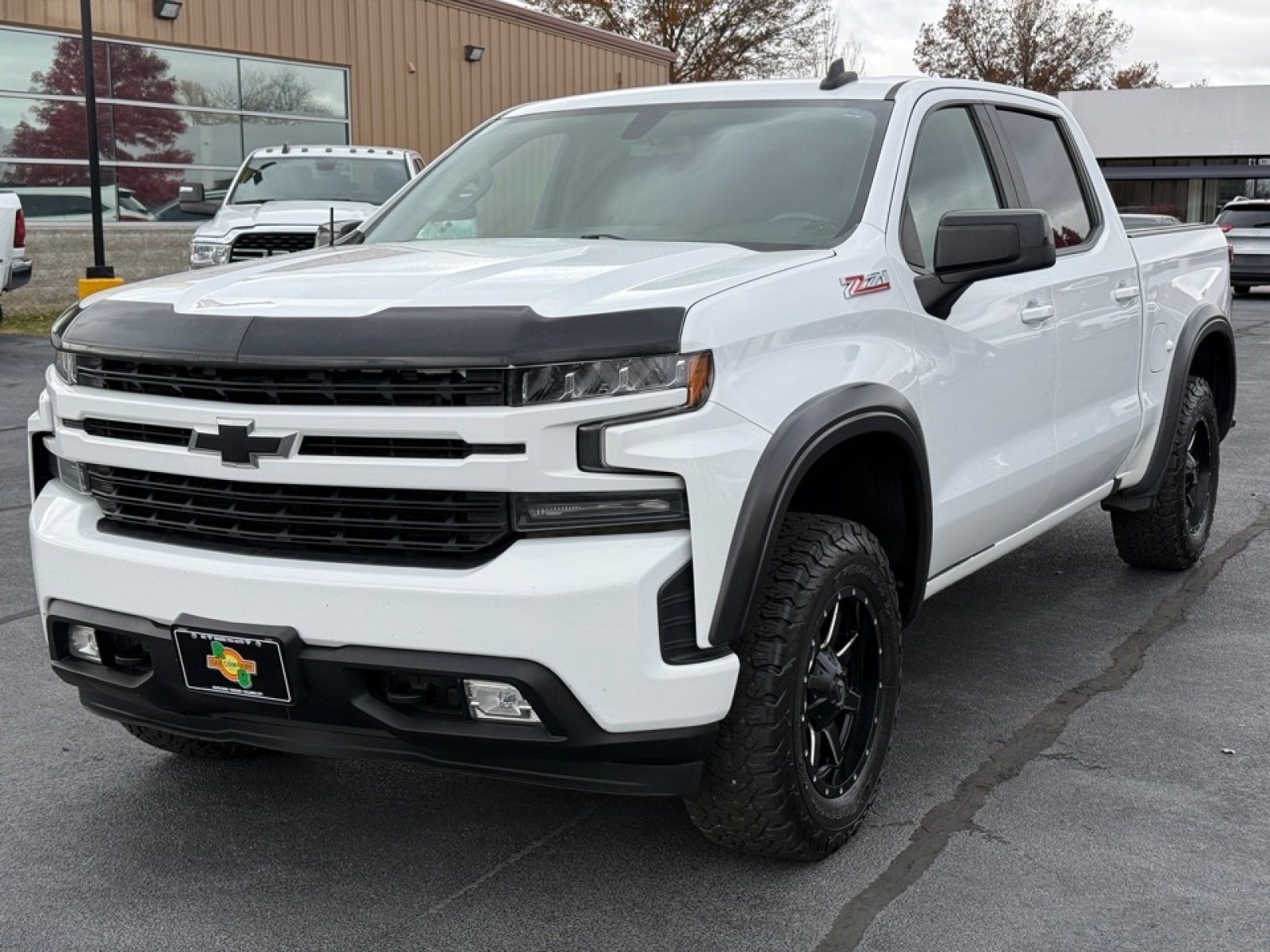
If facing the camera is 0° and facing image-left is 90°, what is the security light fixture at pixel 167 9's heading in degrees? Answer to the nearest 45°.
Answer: approximately 315°

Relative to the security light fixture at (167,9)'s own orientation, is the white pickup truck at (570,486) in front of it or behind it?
in front

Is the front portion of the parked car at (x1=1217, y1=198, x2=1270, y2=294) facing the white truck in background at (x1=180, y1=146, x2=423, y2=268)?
no

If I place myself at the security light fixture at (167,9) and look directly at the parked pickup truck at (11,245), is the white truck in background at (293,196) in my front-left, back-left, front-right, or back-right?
front-left

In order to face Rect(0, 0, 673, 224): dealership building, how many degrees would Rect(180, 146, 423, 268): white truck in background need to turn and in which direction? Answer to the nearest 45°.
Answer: approximately 135° to its right

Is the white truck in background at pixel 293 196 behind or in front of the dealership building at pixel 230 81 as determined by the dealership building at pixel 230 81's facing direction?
in front

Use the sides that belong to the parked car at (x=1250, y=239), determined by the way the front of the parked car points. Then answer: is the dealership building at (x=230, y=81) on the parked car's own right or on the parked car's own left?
on the parked car's own left

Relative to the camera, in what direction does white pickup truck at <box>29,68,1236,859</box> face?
facing the viewer and to the left of the viewer

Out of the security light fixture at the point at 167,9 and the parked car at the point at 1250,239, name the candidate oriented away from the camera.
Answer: the parked car

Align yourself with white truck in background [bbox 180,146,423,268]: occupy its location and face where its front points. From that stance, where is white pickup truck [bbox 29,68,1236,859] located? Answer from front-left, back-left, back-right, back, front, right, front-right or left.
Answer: front-left

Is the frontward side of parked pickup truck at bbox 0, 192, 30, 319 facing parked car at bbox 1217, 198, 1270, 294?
no

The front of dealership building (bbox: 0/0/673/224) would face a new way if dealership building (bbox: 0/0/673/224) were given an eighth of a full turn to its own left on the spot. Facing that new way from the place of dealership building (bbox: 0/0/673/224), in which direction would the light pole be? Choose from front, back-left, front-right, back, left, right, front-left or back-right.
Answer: right

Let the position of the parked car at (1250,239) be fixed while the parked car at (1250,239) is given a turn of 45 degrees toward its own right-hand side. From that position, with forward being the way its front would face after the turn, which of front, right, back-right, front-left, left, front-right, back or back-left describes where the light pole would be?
back

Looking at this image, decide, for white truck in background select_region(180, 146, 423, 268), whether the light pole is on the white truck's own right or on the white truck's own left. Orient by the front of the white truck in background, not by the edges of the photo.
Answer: on the white truck's own right
